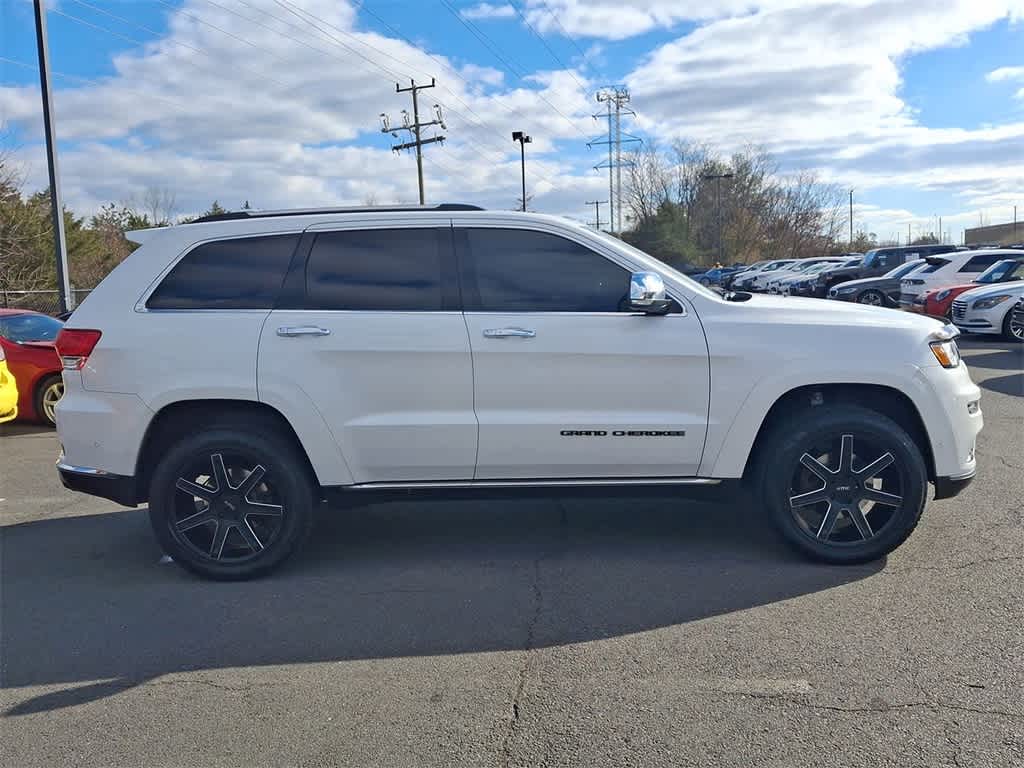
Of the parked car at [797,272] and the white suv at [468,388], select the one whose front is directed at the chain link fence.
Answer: the parked car

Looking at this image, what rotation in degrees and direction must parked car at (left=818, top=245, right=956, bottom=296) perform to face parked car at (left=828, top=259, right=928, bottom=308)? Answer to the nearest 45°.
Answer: approximately 45° to its left

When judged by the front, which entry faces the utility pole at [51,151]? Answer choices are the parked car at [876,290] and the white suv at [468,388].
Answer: the parked car

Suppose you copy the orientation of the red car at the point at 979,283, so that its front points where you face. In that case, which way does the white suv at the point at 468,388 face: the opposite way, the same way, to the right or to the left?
the opposite way

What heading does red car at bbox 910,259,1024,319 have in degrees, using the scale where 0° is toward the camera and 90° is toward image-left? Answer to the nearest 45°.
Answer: approximately 45°

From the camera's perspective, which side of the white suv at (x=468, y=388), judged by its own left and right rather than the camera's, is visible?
right

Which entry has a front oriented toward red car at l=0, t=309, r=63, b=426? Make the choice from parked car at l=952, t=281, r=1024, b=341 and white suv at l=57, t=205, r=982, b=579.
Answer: the parked car
